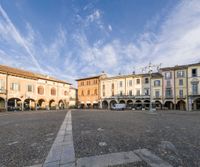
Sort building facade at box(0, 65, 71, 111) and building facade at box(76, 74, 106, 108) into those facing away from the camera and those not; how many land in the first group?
0

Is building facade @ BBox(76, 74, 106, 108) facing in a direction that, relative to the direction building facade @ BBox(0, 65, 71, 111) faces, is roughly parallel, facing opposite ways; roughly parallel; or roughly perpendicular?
roughly perpendicular

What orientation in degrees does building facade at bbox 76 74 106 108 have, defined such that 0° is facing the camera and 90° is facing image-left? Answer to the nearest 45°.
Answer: approximately 45°

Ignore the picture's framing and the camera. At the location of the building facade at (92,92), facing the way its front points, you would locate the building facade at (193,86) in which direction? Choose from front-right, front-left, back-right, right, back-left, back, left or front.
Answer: left

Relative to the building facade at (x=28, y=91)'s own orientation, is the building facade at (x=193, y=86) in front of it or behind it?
in front
